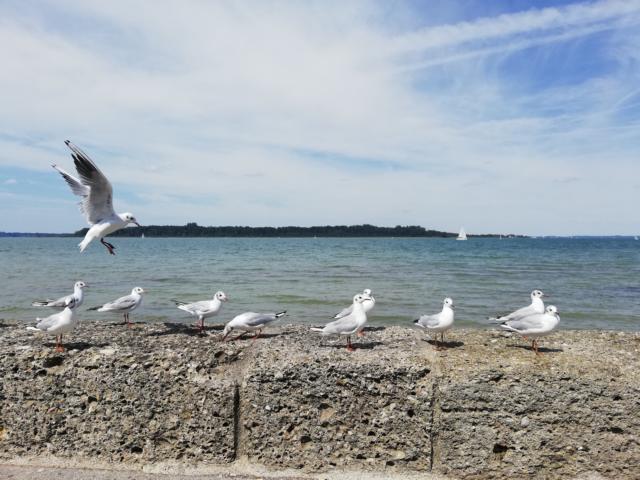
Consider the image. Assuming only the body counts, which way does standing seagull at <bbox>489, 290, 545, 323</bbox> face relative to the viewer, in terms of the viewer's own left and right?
facing to the right of the viewer

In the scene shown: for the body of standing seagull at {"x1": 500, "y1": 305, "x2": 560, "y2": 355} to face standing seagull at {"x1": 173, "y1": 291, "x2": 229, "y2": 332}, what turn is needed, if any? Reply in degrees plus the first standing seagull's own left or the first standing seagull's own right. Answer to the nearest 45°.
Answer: approximately 180°

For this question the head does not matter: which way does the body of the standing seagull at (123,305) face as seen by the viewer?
to the viewer's right

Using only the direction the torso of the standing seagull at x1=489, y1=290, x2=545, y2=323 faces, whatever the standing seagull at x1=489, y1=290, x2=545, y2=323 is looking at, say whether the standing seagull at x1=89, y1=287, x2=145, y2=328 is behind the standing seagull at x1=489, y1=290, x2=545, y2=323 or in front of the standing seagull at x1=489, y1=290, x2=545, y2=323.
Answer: behind

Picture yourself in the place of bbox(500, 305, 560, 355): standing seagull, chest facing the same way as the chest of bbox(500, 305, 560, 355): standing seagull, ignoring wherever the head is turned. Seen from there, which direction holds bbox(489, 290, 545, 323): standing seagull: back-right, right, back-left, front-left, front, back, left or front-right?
left

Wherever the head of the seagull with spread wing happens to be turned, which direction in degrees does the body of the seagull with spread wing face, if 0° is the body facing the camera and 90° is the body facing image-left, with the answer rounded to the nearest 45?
approximately 270°

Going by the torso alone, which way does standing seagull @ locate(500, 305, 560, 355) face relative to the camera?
to the viewer's right

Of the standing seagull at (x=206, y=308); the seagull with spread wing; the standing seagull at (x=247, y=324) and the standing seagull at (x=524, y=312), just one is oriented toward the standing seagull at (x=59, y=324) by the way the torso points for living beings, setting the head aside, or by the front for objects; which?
the standing seagull at (x=247, y=324)

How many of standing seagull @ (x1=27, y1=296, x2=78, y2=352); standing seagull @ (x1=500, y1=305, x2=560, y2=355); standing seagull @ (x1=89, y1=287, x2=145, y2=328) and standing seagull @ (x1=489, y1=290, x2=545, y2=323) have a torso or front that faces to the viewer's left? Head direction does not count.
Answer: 0

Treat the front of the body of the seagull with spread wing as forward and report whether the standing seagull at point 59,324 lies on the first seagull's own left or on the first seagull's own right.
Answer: on the first seagull's own right

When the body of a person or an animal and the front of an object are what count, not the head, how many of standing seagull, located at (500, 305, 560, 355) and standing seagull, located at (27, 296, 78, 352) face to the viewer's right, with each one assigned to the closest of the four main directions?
2

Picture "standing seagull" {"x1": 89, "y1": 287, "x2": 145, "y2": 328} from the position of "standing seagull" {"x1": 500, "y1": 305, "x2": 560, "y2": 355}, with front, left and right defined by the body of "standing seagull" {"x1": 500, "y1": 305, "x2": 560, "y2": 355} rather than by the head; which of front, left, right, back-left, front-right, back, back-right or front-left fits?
back

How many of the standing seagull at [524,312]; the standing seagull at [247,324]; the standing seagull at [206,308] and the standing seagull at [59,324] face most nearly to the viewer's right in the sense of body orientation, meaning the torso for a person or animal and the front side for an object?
3

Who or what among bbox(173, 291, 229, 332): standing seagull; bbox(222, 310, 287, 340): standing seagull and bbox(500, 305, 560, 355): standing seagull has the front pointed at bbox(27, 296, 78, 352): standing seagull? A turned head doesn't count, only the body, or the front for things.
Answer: bbox(222, 310, 287, 340): standing seagull

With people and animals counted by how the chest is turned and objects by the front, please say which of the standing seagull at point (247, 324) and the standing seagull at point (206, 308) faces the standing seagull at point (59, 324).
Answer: the standing seagull at point (247, 324)

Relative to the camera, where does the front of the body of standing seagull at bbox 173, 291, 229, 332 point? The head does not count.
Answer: to the viewer's right

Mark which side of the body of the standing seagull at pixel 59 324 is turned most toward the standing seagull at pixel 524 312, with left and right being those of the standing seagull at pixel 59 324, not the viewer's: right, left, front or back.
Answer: front

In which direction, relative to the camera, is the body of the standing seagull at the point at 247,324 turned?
to the viewer's left

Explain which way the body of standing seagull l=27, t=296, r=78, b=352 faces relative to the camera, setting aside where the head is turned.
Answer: to the viewer's right
